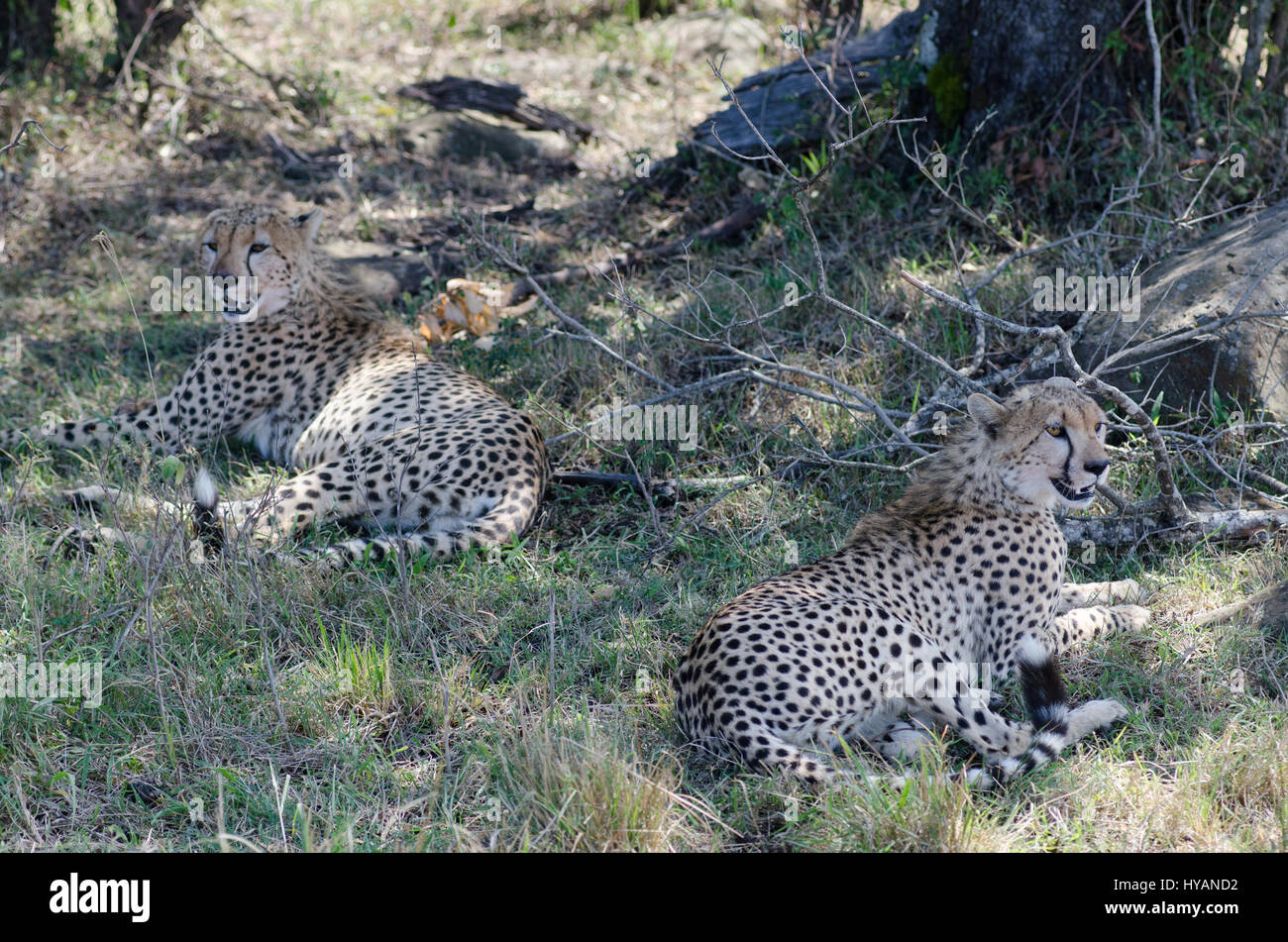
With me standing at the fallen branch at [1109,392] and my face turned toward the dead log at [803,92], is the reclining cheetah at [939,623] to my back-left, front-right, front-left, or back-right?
back-left

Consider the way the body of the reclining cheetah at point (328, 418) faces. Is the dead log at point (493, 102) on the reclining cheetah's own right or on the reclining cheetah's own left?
on the reclining cheetah's own right

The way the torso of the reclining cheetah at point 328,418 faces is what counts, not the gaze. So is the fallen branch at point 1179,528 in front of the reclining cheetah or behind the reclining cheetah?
behind

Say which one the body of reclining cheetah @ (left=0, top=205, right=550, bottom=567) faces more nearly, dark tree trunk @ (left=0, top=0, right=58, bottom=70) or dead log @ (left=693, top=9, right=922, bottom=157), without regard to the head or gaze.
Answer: the dark tree trunk

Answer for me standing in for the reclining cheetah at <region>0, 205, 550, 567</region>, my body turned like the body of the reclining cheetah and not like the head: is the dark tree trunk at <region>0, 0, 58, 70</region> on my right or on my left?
on my right

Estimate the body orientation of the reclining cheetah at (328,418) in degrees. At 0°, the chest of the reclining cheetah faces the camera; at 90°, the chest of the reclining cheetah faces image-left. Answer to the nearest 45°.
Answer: approximately 90°
